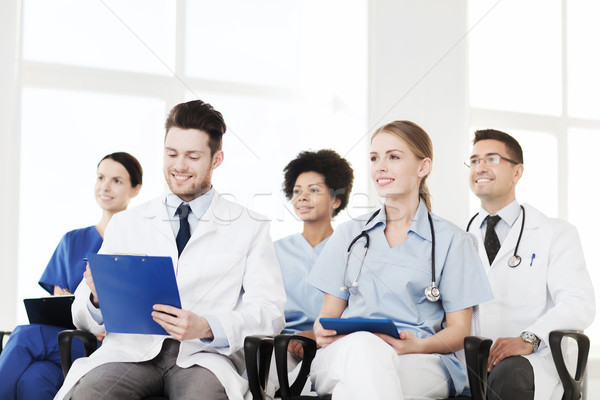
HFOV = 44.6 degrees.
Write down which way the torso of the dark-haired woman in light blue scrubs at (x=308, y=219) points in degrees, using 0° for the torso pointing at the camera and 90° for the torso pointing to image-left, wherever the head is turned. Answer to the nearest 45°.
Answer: approximately 45°

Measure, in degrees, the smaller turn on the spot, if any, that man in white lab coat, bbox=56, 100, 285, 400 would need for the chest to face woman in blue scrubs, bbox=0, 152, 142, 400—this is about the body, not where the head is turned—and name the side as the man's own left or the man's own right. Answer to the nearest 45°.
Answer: approximately 90° to the man's own right

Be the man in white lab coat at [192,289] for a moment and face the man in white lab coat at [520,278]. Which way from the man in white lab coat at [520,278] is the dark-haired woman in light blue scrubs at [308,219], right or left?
left

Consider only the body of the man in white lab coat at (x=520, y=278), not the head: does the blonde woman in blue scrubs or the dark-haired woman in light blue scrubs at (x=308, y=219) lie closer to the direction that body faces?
the blonde woman in blue scrubs

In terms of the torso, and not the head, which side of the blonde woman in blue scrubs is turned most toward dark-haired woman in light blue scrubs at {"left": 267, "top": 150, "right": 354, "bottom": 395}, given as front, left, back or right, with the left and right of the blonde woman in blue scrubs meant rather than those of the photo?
right

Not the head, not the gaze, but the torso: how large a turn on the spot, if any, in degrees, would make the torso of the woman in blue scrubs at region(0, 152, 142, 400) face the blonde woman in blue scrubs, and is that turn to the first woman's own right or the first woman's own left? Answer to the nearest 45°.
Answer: approximately 90° to the first woman's own left

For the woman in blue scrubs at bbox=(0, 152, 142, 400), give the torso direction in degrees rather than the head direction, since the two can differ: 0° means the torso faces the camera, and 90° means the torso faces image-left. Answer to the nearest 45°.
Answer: approximately 45°
